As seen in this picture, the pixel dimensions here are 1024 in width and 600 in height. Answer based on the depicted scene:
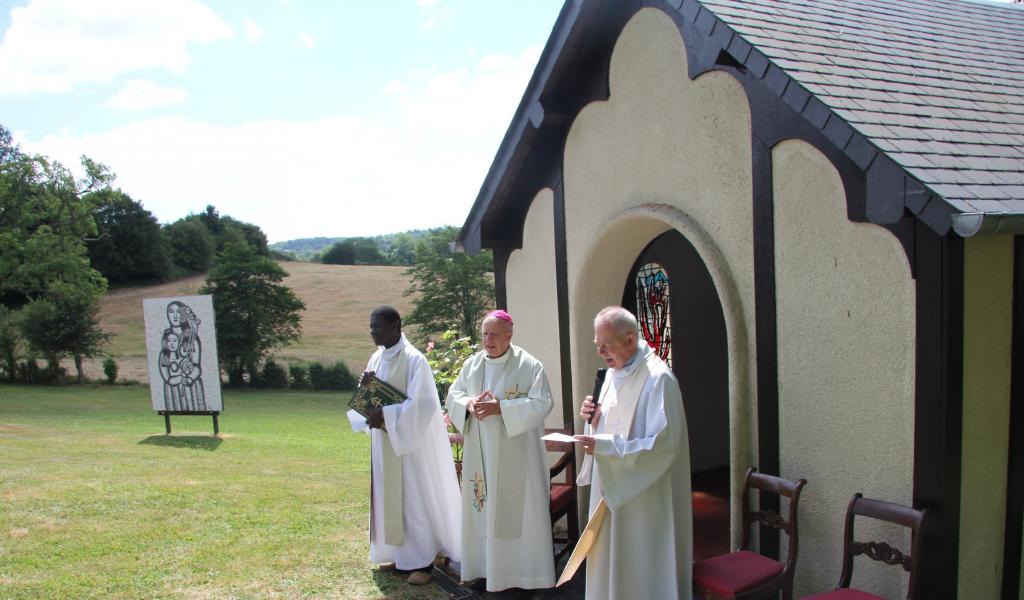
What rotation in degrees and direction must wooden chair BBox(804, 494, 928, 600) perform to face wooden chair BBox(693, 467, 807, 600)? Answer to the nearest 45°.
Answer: approximately 45° to its right

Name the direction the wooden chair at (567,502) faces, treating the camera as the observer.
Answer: facing the viewer and to the left of the viewer

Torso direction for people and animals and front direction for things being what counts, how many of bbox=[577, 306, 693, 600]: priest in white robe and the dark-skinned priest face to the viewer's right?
0

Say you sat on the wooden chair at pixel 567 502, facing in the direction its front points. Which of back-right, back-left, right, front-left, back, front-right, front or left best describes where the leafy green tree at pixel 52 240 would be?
right

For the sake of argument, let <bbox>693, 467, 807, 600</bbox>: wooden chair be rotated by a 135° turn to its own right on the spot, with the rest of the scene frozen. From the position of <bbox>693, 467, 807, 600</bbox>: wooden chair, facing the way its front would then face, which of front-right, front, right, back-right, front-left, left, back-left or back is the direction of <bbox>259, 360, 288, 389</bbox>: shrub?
front-left

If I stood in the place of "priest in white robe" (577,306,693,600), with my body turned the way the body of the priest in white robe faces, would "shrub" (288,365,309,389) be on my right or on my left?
on my right

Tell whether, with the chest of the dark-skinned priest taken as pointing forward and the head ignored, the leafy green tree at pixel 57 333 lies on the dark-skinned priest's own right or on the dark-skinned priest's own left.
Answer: on the dark-skinned priest's own right

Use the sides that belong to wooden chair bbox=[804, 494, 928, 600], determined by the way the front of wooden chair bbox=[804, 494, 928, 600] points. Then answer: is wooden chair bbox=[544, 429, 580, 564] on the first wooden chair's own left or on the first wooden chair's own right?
on the first wooden chair's own right

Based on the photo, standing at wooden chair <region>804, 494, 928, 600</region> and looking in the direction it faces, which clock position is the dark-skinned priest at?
The dark-skinned priest is roughly at 2 o'clock from the wooden chair.

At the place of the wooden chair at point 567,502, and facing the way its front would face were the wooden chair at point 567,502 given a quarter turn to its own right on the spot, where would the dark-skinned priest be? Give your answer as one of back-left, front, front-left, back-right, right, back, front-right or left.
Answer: front-left

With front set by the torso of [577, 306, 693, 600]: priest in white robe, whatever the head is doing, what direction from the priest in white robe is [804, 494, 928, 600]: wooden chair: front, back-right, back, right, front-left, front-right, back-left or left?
back-left

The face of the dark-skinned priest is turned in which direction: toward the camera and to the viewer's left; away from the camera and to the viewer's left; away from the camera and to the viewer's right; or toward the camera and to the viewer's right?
toward the camera and to the viewer's left

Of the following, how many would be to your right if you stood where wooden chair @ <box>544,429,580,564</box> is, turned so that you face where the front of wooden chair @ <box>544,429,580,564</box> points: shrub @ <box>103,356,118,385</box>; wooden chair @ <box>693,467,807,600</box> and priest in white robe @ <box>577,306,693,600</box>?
1

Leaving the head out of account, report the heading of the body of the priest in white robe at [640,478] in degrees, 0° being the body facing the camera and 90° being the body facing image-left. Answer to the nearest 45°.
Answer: approximately 45°

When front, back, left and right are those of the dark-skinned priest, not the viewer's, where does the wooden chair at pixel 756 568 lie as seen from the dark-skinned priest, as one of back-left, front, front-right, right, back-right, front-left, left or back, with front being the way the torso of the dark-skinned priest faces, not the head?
left

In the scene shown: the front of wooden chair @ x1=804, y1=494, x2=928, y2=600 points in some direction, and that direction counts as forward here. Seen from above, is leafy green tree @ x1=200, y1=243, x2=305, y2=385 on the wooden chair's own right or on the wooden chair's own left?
on the wooden chair's own right

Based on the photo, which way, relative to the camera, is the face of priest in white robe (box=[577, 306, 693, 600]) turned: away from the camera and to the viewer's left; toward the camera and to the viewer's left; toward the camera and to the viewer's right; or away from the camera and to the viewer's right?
toward the camera and to the viewer's left

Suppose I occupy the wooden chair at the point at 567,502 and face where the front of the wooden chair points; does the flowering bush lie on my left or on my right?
on my right
